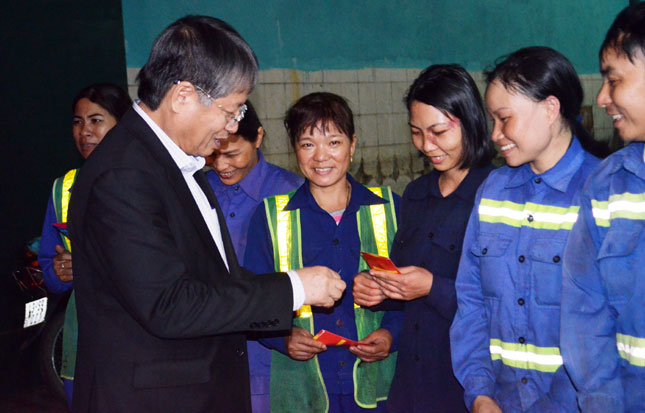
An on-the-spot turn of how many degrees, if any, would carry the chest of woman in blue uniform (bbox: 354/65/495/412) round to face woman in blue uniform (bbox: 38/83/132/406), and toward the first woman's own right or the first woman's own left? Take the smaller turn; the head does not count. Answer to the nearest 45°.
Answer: approximately 45° to the first woman's own right

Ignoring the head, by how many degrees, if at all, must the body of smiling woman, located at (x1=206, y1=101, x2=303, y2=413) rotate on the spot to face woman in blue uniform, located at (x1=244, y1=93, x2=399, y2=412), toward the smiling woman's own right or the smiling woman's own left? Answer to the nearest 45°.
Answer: approximately 90° to the smiling woman's own left

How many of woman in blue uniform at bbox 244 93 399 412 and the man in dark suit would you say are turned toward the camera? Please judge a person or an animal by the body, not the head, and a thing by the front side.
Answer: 1

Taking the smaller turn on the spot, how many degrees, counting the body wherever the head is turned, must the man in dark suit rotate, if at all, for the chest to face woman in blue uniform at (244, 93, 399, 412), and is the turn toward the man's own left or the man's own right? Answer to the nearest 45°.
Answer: approximately 45° to the man's own left

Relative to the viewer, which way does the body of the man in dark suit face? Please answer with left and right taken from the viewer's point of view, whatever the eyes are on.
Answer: facing to the right of the viewer

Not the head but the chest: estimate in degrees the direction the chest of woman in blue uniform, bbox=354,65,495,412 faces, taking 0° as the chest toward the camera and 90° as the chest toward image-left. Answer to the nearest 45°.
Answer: approximately 45°

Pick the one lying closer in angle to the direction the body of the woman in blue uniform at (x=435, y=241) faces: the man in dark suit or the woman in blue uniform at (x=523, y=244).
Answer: the man in dark suit

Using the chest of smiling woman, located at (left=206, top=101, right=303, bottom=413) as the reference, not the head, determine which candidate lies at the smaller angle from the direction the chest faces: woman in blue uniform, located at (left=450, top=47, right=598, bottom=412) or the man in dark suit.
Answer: the man in dark suit

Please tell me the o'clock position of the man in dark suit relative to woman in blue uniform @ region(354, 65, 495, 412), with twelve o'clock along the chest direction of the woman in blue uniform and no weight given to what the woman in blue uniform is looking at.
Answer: The man in dark suit is roughly at 12 o'clock from the woman in blue uniform.
